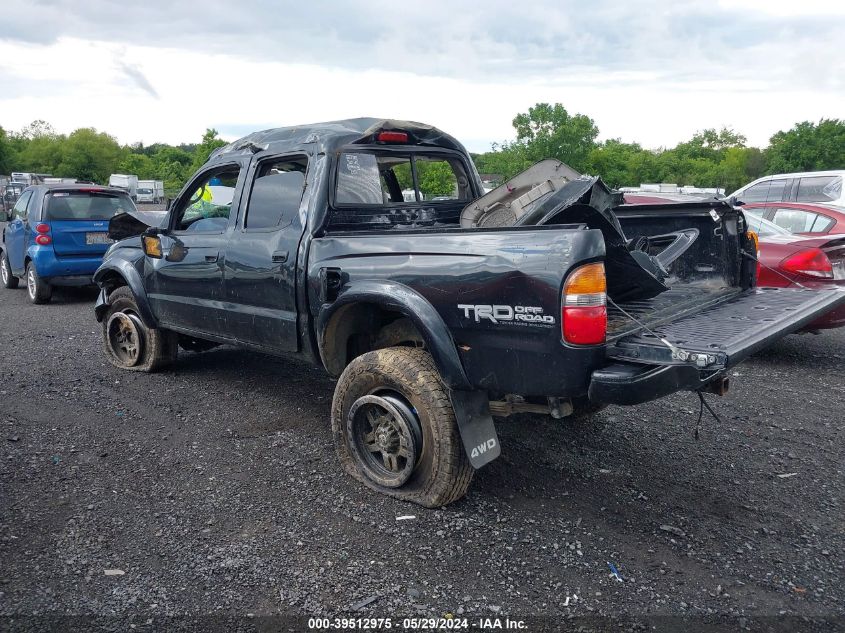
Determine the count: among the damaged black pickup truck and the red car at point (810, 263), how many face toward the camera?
0

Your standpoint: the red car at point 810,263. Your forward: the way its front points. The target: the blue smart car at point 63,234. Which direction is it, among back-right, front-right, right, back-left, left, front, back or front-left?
front-left

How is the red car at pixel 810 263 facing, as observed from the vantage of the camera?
facing away from the viewer and to the left of the viewer

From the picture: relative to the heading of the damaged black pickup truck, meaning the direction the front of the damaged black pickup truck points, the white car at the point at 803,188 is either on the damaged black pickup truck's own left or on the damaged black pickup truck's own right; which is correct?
on the damaged black pickup truck's own right

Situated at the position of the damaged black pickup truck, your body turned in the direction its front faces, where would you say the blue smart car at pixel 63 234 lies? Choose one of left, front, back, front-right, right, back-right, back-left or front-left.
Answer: front

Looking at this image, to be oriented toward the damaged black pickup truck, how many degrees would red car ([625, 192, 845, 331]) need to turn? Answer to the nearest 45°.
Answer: approximately 90° to its left

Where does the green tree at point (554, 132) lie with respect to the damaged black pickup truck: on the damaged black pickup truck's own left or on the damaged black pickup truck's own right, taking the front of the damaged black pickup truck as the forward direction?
on the damaged black pickup truck's own right

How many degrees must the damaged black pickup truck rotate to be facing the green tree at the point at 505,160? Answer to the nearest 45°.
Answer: approximately 45° to its right

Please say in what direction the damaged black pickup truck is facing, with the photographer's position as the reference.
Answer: facing away from the viewer and to the left of the viewer
